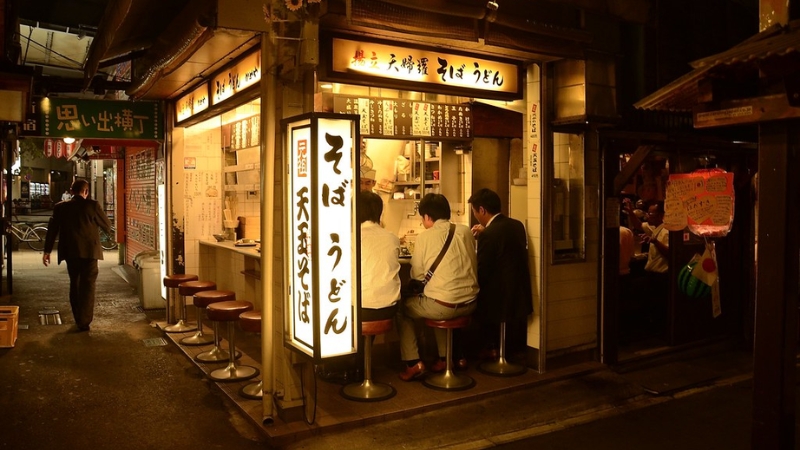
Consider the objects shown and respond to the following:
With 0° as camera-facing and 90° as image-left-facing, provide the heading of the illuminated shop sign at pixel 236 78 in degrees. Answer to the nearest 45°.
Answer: approximately 45°

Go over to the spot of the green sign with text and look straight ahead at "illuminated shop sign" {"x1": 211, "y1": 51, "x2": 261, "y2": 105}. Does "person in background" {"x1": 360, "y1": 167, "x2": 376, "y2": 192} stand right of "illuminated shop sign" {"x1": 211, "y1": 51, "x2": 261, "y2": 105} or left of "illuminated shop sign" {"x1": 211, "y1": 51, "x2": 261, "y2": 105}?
left

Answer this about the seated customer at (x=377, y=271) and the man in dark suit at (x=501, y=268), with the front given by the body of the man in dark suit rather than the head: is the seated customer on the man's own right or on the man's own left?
on the man's own left

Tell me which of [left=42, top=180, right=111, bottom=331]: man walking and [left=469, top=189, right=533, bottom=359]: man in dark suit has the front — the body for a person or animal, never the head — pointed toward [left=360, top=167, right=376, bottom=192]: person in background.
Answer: the man in dark suit

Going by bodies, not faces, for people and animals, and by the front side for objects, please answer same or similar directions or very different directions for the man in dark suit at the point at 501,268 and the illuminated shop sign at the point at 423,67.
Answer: very different directions

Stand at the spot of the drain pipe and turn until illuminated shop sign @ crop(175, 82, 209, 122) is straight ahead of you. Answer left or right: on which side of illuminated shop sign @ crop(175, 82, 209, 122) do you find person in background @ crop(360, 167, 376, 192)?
right
